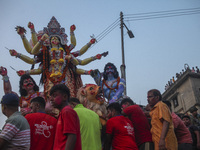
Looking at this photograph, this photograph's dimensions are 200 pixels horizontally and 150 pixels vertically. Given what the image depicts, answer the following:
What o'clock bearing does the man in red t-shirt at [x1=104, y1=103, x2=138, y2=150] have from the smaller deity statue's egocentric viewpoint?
The man in red t-shirt is roughly at 12 o'clock from the smaller deity statue.

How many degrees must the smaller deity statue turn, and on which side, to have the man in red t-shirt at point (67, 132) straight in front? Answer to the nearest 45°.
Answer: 0° — it already faces them

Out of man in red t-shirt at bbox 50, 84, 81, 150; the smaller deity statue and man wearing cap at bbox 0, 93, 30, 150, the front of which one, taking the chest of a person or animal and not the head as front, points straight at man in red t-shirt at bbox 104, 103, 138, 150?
the smaller deity statue

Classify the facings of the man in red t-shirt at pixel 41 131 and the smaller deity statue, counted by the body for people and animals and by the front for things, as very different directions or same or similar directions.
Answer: very different directions

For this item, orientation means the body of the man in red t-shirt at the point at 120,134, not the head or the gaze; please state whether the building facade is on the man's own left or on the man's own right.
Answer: on the man's own right

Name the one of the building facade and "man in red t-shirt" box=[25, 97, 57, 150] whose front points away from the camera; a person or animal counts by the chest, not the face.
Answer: the man in red t-shirt

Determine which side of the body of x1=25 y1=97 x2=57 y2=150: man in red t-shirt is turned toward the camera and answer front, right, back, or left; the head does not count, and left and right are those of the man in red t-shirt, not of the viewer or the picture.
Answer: back

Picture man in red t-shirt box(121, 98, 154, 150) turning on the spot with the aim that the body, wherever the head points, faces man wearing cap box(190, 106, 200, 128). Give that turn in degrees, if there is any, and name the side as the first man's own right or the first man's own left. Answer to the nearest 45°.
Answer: approximately 135° to the first man's own right

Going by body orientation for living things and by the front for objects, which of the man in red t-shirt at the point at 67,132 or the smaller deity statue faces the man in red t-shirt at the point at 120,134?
the smaller deity statue
